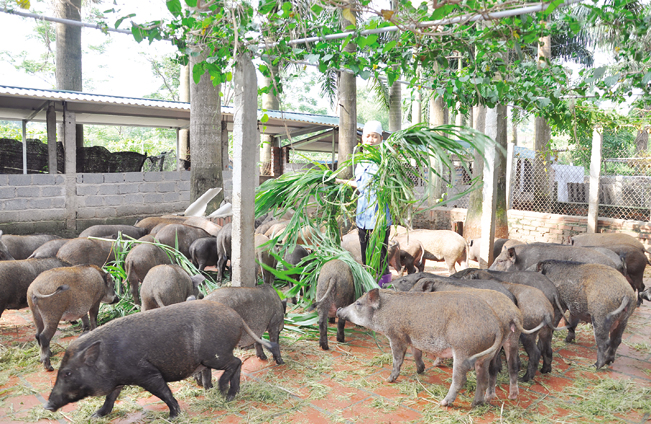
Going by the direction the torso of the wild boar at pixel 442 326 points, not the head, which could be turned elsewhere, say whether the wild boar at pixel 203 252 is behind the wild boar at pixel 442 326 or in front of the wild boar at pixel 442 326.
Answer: in front

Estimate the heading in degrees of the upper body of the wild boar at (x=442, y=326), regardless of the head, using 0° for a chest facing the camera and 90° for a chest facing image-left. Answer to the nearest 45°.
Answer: approximately 135°

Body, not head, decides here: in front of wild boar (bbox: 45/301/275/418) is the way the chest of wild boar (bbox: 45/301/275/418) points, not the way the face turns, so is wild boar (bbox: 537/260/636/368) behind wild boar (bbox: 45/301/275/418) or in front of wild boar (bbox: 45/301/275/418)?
behind

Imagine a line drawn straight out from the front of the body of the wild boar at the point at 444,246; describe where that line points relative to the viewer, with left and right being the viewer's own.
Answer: facing to the left of the viewer
